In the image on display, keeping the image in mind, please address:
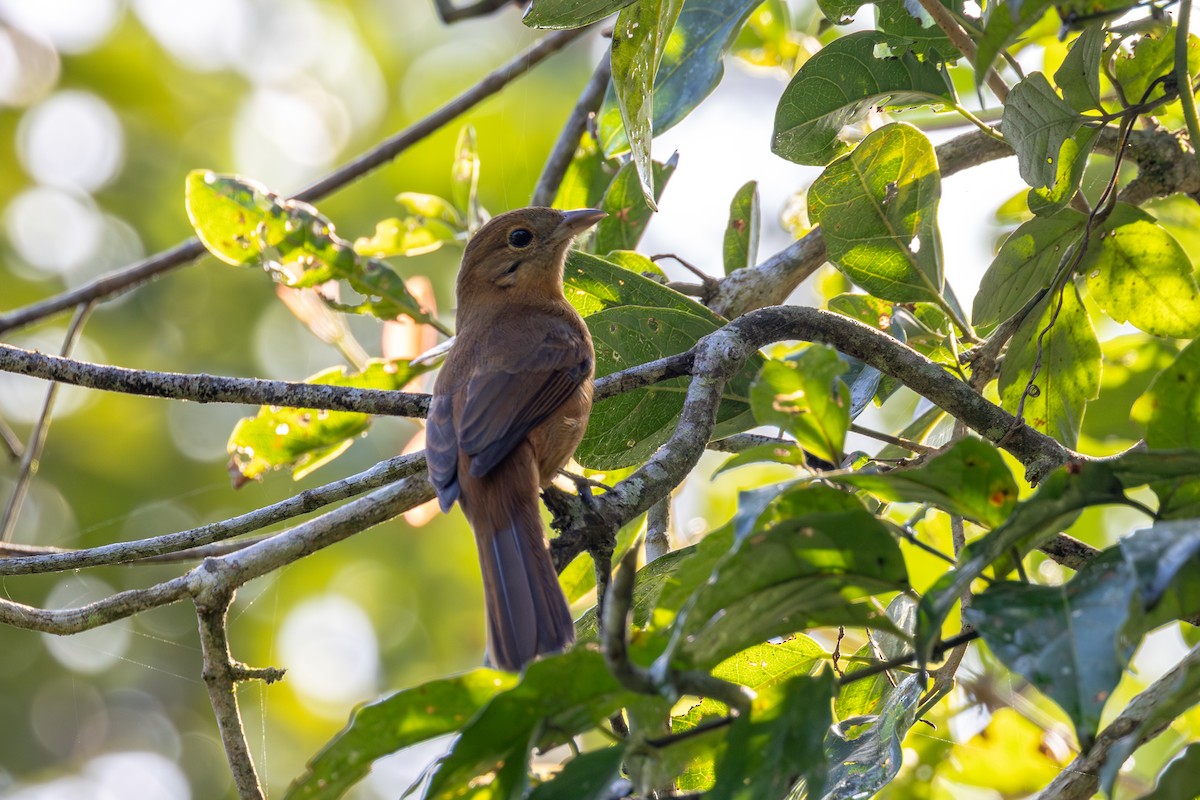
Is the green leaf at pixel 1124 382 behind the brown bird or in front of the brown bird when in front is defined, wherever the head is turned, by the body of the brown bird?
in front

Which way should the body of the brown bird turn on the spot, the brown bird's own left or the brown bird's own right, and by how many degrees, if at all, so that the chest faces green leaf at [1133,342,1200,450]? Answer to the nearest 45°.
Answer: approximately 90° to the brown bird's own right

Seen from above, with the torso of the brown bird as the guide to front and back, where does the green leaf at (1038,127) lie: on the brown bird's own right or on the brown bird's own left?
on the brown bird's own right

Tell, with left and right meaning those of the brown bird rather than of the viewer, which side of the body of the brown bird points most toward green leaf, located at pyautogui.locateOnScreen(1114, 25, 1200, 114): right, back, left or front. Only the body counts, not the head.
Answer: right

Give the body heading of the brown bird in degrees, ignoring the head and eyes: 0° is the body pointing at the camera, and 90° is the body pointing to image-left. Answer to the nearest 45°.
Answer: approximately 225°

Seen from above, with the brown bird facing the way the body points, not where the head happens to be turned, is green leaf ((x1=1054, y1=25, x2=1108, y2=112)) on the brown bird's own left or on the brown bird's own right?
on the brown bird's own right

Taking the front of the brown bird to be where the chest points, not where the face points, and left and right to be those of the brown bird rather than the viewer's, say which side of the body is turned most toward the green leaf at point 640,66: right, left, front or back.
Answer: right

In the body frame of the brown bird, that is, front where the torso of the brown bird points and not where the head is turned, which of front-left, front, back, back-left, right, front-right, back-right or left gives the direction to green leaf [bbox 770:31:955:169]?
right

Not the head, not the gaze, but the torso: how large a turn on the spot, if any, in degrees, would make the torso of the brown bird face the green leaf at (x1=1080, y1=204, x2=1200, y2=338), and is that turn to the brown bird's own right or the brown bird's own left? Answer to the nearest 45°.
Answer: approximately 45° to the brown bird's own right
